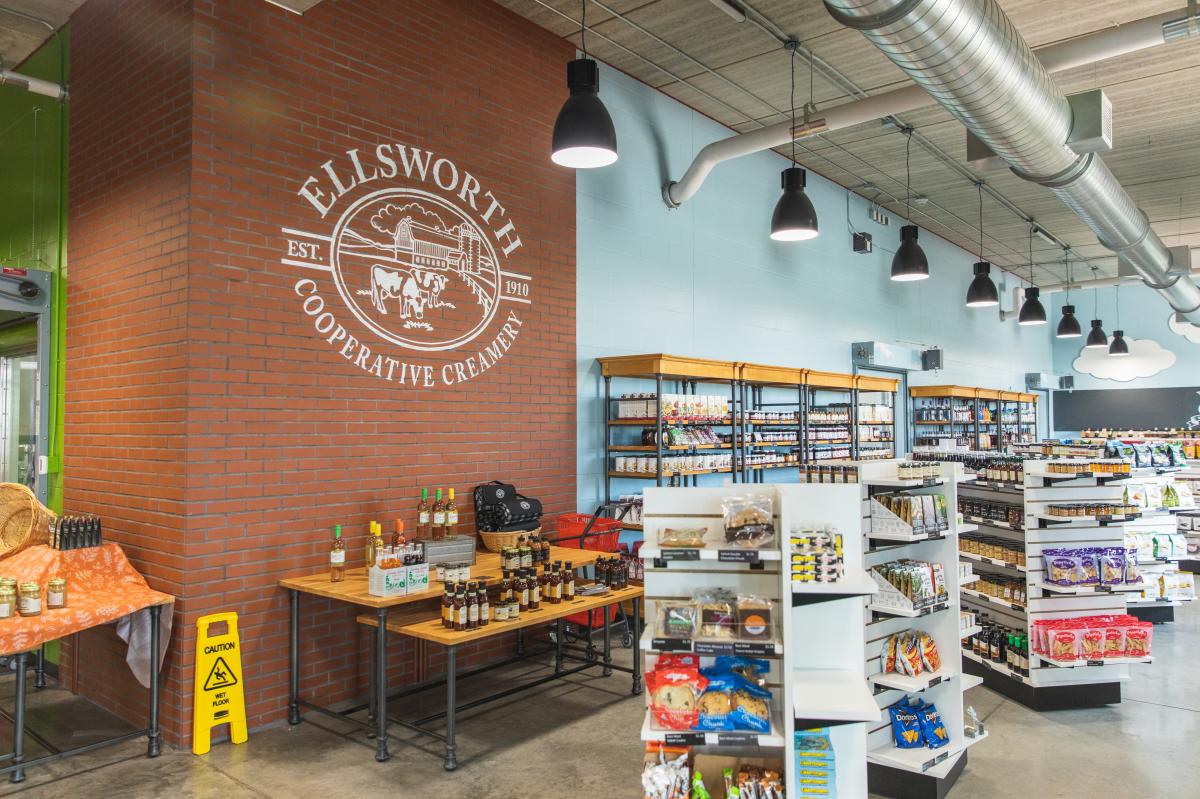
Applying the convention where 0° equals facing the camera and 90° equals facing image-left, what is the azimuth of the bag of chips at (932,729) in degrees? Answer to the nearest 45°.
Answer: approximately 0°

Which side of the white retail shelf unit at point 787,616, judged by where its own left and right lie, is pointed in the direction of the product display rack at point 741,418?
back

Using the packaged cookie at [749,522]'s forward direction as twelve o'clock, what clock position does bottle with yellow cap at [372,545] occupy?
The bottle with yellow cap is roughly at 4 o'clock from the packaged cookie.

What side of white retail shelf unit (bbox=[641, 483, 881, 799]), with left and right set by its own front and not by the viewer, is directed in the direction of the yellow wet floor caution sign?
right

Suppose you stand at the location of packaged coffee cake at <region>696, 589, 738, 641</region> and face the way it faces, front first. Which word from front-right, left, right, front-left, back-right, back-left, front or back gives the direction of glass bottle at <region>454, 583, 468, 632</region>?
back-right

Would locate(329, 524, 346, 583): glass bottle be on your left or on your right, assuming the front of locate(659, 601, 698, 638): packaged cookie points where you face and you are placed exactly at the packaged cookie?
on your right

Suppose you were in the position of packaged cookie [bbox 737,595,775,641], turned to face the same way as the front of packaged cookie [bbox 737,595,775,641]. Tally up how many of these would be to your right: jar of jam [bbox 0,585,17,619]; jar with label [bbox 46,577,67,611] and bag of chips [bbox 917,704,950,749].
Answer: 2

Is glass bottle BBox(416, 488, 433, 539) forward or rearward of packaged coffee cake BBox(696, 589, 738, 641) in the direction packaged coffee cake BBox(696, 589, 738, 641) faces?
rearward

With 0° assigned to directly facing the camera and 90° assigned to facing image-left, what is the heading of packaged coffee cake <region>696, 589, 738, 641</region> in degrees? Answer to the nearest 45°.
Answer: approximately 0°

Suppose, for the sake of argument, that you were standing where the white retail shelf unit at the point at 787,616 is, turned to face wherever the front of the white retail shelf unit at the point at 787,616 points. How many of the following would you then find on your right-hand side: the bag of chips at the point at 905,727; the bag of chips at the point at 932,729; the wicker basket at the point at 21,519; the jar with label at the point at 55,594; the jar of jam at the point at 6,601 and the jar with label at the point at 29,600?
4

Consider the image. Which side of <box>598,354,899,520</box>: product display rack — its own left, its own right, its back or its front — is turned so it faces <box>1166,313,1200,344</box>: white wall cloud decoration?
left
